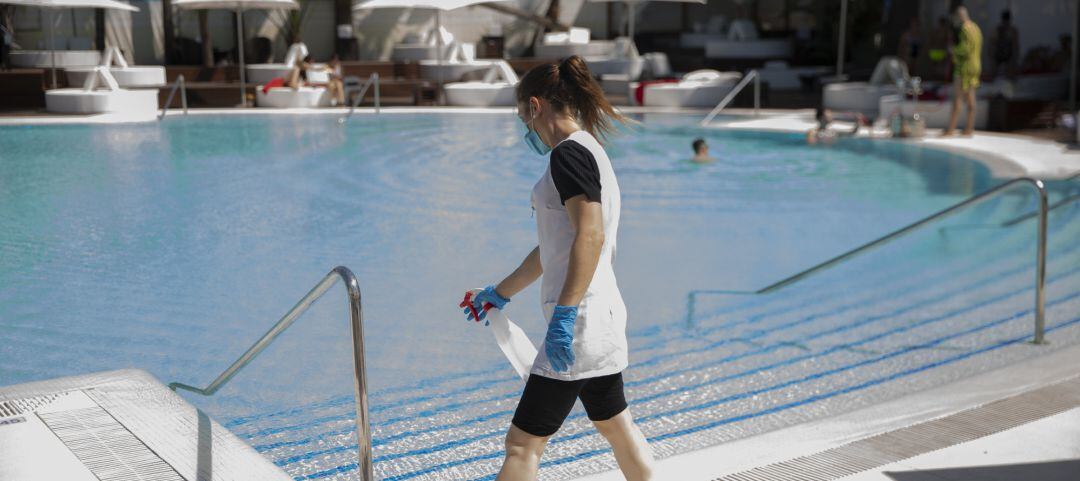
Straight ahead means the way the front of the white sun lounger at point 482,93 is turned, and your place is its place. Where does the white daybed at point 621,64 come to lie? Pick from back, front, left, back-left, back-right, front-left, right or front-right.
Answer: back-right

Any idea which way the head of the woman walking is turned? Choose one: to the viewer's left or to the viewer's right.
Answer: to the viewer's left

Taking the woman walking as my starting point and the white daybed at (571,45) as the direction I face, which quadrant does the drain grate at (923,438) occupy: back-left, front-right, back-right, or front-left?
front-right

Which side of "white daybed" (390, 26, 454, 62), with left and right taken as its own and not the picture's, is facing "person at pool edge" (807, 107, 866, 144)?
left

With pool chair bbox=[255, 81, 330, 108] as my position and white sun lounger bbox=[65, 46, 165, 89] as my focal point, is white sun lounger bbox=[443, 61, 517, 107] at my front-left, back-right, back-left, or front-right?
back-right

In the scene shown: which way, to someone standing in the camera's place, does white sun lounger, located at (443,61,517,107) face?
facing to the left of the viewer

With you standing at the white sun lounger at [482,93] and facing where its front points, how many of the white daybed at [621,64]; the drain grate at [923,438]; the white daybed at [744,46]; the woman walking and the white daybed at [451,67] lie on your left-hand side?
2
